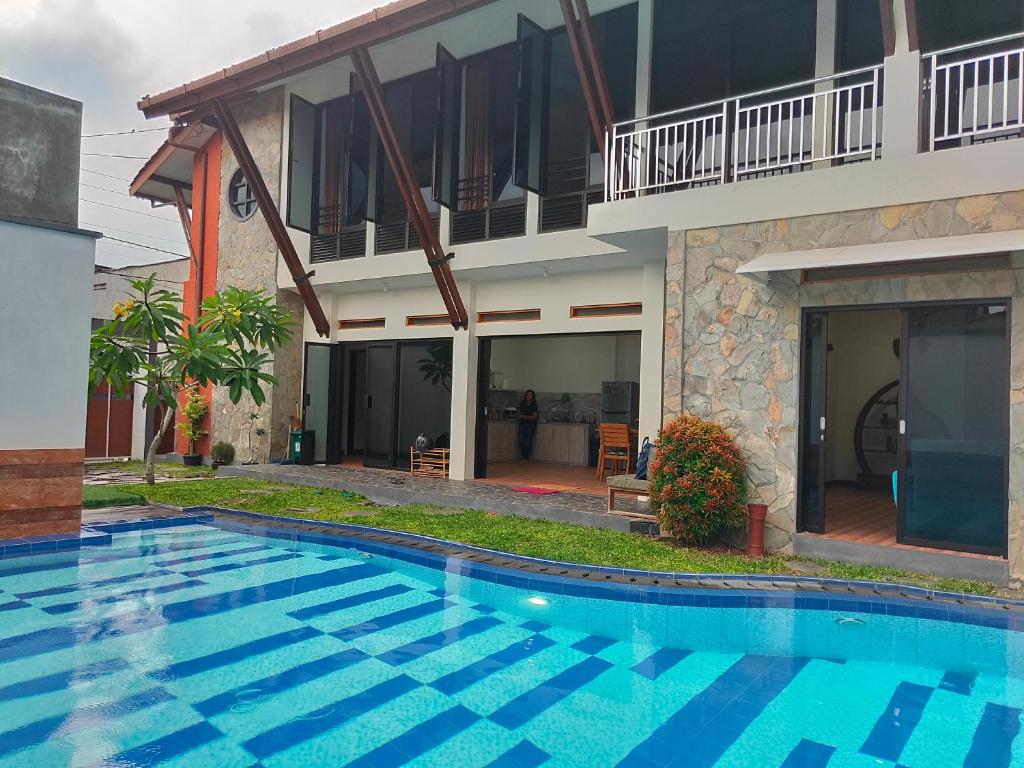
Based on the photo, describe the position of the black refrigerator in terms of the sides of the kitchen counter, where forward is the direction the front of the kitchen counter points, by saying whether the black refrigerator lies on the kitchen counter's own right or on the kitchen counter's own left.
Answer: on the kitchen counter's own left

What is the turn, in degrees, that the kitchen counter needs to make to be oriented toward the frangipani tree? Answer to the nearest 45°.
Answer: approximately 45° to its right

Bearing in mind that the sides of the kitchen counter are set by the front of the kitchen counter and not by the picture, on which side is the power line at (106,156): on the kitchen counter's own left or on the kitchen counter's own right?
on the kitchen counter's own right

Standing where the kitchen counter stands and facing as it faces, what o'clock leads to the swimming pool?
The swimming pool is roughly at 12 o'clock from the kitchen counter.

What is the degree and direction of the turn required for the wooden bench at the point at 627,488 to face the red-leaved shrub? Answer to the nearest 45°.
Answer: approximately 135° to its left

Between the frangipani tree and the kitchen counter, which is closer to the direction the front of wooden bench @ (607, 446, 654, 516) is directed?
the frangipani tree
